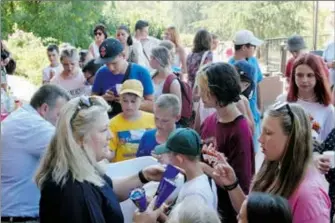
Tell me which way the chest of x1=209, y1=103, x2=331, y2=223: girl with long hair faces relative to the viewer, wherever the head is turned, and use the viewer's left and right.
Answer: facing to the left of the viewer

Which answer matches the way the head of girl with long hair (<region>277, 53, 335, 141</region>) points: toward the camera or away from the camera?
toward the camera

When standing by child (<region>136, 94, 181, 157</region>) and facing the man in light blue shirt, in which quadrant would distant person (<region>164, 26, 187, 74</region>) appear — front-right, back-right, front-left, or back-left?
back-right

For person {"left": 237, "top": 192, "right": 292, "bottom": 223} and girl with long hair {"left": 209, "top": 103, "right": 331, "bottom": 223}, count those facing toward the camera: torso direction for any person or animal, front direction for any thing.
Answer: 0

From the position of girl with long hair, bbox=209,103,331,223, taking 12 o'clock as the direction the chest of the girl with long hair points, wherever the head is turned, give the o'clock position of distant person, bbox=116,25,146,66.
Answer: The distant person is roughly at 2 o'clock from the girl with long hair.

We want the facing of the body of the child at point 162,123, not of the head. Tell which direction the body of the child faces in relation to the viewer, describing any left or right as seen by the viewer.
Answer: facing the viewer and to the left of the viewer

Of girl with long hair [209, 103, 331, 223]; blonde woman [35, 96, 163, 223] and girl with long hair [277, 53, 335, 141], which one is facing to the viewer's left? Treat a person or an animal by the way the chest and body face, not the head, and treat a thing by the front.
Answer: girl with long hair [209, 103, 331, 223]

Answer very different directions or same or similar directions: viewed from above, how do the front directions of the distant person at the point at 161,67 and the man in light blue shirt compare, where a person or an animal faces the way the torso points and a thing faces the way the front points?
very different directions

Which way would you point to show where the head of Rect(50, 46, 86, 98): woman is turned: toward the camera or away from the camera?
toward the camera

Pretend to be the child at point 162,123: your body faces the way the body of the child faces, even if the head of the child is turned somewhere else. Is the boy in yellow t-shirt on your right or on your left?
on your right
